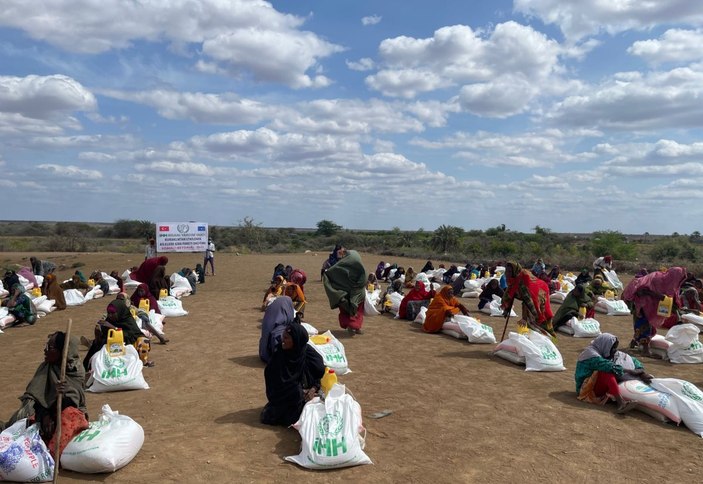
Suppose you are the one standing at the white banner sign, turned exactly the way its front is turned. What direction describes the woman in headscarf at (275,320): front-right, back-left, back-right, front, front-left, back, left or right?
front

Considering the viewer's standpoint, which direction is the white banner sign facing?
facing the viewer

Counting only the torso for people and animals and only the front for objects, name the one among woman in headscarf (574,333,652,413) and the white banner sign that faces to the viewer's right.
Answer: the woman in headscarf

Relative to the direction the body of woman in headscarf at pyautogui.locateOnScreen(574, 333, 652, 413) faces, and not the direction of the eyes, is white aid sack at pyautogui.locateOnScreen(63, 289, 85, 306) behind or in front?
behind

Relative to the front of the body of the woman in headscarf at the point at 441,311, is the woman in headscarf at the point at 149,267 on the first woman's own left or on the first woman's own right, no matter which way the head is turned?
on the first woman's own right

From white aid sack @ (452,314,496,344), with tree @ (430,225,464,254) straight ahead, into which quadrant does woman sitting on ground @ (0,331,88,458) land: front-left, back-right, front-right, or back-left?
back-left

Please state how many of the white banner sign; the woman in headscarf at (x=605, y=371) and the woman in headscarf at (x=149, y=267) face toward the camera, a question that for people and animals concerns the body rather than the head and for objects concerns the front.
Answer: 1
